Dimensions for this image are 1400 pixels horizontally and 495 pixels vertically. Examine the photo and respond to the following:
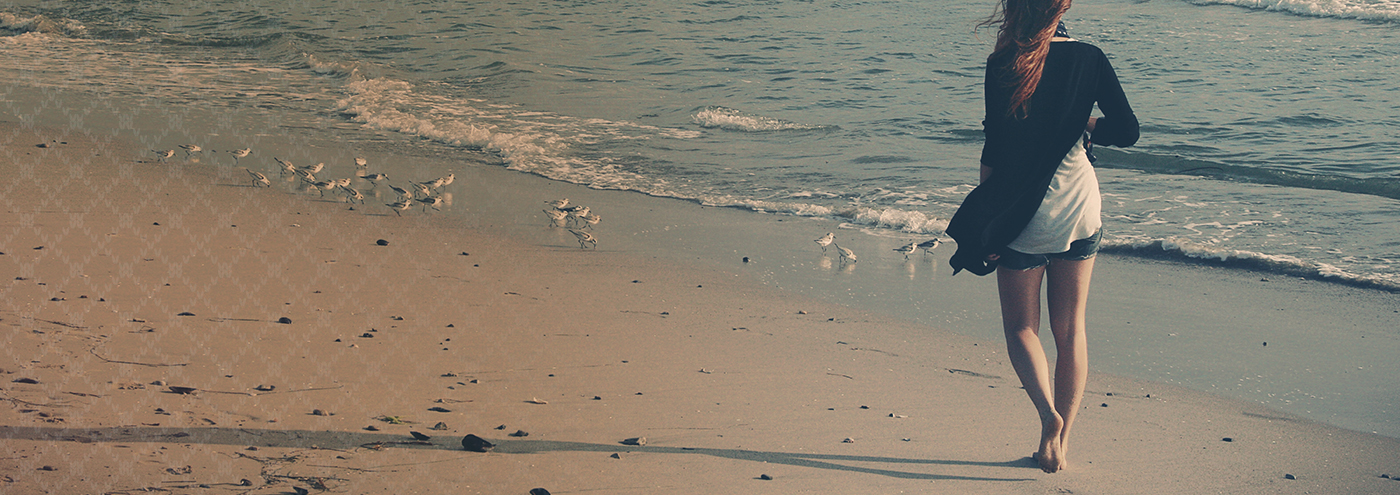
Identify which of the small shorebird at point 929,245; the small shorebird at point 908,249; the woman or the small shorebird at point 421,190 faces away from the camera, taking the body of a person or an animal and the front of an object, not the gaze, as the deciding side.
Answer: the woman

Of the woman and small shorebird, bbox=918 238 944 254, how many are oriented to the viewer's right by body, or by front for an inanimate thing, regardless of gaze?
1

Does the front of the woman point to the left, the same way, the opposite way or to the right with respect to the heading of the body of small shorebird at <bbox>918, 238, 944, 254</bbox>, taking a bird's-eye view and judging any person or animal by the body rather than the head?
to the left

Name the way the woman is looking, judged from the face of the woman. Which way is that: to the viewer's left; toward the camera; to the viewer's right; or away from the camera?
away from the camera

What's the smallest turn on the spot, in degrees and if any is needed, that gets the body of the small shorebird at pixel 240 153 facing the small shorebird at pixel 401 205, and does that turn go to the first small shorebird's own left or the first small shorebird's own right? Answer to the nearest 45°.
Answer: approximately 45° to the first small shorebird's own right

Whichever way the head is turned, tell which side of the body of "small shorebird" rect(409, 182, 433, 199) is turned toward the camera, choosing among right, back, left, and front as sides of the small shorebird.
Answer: right

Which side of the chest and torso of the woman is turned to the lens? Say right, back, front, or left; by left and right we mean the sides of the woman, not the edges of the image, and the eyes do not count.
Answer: back
